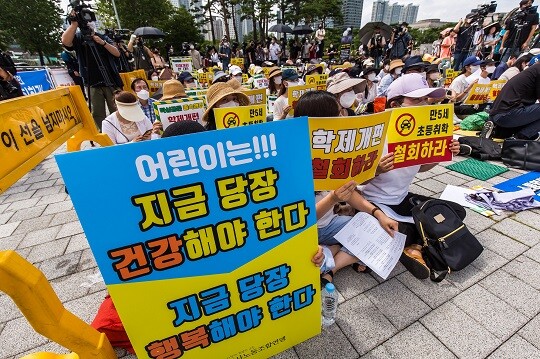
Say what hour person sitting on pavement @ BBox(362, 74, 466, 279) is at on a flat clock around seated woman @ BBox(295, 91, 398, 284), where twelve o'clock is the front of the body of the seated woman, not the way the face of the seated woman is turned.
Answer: The person sitting on pavement is roughly at 9 o'clock from the seated woman.

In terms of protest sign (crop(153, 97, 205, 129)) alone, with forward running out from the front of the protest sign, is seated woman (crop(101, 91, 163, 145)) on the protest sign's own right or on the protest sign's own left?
on the protest sign's own right

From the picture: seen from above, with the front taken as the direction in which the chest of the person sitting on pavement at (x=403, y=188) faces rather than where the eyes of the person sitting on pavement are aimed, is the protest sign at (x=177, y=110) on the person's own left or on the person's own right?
on the person's own right

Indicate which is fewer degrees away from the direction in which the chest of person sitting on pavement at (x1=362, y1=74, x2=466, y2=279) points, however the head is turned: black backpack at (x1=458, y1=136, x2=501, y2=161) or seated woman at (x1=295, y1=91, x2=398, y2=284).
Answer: the seated woman

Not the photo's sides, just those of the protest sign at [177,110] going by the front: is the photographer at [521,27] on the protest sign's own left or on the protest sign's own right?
on the protest sign's own left

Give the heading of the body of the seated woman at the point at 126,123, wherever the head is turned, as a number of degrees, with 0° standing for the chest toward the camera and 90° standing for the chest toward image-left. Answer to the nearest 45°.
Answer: approximately 315°

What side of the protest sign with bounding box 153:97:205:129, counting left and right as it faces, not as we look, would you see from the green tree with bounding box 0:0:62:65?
back

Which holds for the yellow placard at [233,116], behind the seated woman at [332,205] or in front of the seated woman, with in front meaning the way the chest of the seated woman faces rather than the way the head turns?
behind

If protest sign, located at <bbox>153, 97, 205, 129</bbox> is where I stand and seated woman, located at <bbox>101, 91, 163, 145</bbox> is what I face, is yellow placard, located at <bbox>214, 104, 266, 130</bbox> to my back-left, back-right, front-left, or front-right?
back-left

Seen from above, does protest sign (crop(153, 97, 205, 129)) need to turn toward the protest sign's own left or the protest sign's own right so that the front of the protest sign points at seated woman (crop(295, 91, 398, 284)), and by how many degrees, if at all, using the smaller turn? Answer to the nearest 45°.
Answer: approximately 45° to the protest sign's own left

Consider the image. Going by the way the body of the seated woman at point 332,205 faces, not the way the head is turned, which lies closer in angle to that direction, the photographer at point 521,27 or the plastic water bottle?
the plastic water bottle
